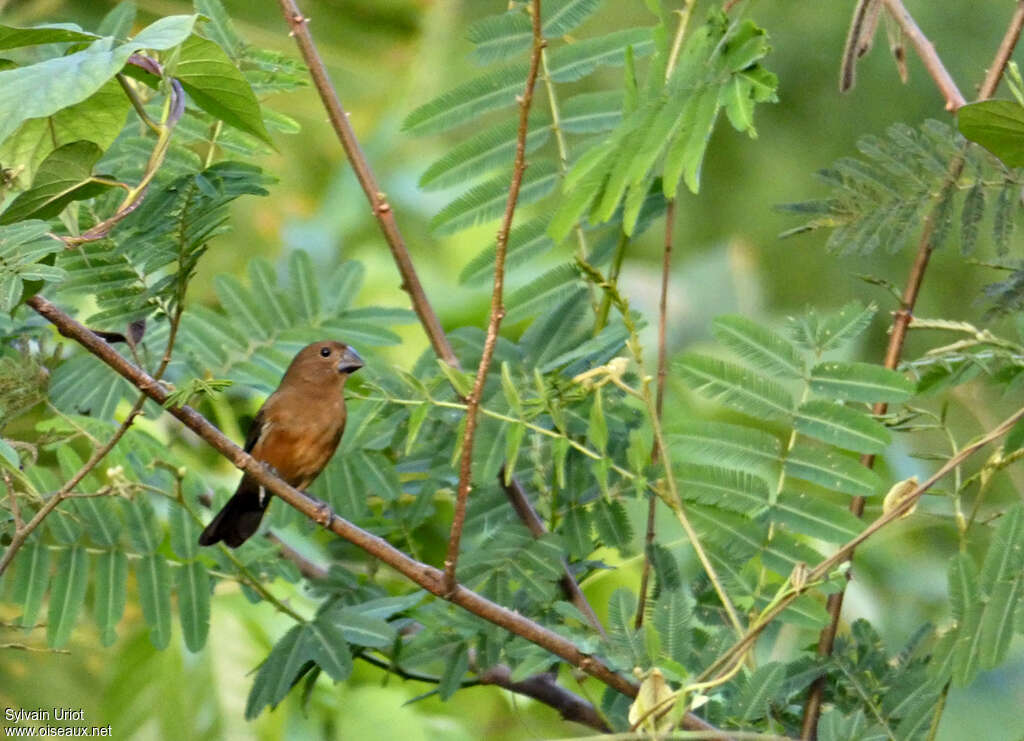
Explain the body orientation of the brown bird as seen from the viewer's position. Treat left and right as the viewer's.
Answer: facing the viewer and to the right of the viewer

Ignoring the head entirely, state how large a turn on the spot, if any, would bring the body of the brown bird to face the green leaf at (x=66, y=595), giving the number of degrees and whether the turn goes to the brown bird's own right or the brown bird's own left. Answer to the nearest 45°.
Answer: approximately 90° to the brown bird's own right

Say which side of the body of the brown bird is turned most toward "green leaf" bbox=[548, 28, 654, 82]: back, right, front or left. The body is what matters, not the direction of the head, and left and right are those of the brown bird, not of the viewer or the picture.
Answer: left

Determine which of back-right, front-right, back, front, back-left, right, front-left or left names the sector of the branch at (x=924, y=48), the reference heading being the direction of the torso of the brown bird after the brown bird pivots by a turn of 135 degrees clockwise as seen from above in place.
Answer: back-left

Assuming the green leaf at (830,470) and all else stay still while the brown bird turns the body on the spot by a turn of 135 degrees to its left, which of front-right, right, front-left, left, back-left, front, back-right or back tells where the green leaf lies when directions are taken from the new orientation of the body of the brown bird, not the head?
back-right

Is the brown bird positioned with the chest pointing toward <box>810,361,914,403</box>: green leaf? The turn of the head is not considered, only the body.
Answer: no

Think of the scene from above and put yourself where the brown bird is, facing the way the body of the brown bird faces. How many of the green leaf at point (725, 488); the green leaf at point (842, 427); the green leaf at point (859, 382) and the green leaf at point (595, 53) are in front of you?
4

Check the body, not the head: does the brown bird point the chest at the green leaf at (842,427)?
yes

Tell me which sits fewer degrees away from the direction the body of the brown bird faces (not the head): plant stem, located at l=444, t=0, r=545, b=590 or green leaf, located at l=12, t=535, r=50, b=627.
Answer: the plant stem
